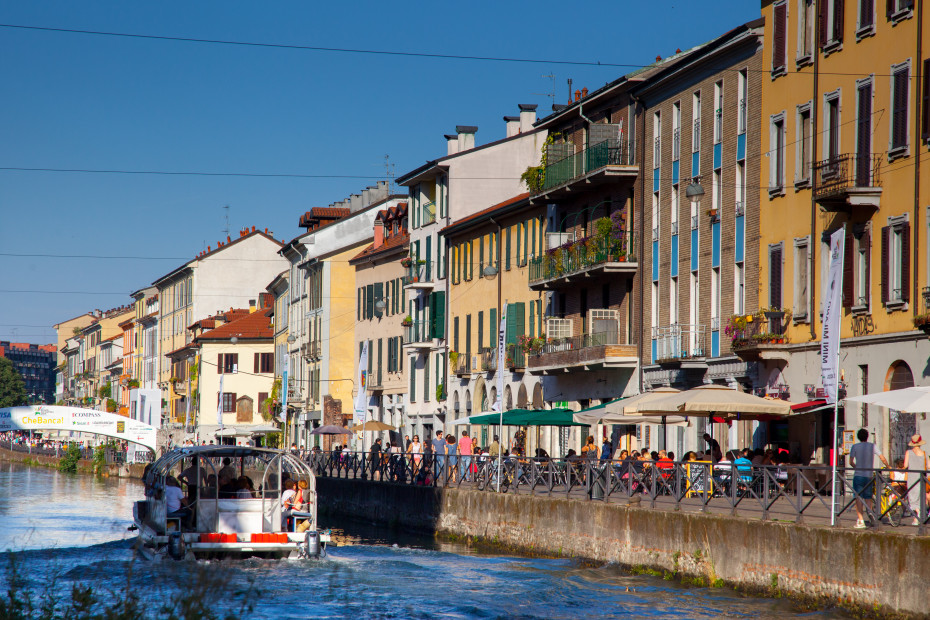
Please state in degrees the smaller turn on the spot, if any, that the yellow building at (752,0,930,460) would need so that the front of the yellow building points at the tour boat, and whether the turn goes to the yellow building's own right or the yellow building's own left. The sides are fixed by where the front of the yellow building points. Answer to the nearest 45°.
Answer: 0° — it already faces it

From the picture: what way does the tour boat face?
away from the camera

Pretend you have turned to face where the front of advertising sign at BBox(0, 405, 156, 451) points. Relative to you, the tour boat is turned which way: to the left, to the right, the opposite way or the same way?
the opposite way

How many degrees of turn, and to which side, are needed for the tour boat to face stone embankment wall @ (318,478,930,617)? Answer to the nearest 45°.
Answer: approximately 135° to its right

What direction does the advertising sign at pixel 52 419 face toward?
toward the camera

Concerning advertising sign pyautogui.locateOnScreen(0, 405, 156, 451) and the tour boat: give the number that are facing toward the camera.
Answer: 1

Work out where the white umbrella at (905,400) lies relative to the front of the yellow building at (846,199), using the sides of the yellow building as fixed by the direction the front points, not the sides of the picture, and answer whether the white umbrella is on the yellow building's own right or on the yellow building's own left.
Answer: on the yellow building's own left

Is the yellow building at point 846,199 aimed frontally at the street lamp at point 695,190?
no

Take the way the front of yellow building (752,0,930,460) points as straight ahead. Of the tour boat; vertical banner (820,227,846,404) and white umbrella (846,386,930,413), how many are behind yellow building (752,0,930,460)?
0

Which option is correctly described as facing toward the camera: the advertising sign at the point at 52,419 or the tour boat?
the advertising sign

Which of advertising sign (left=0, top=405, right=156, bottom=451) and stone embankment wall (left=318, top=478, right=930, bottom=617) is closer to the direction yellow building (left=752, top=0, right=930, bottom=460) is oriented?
the stone embankment wall

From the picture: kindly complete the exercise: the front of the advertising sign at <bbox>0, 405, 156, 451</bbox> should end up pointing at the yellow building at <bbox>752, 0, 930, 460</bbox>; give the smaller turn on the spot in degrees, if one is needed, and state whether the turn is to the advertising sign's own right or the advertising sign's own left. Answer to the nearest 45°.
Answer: approximately 45° to the advertising sign's own left

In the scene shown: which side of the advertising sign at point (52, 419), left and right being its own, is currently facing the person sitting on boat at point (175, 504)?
front
